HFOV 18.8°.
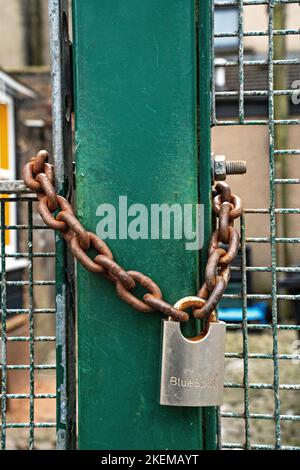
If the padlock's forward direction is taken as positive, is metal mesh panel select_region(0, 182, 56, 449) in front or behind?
behind

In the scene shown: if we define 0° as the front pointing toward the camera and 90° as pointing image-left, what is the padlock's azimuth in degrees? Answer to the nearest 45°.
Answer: approximately 0°
